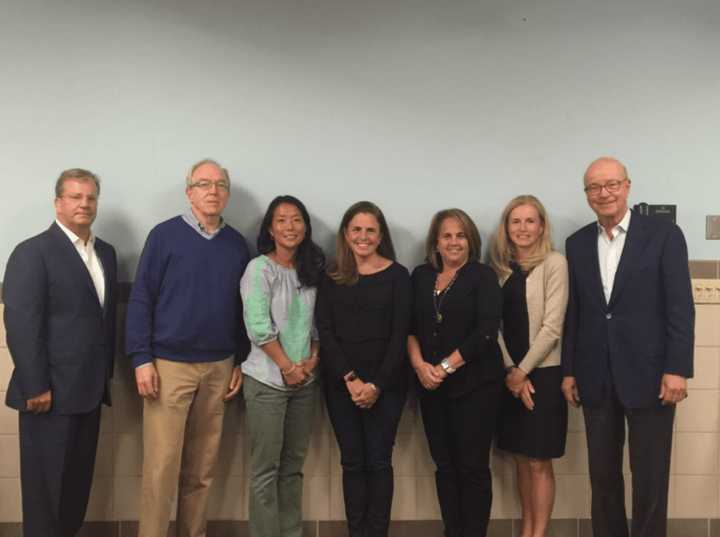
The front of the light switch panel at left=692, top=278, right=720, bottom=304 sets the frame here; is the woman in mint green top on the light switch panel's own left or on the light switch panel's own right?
on the light switch panel's own right

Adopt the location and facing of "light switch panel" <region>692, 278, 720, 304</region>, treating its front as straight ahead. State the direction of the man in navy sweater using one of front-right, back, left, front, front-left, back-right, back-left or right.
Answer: front-right

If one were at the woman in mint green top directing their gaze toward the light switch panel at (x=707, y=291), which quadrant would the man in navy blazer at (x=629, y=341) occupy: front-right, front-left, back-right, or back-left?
front-right

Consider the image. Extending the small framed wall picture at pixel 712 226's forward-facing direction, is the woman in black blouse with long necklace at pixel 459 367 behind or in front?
in front

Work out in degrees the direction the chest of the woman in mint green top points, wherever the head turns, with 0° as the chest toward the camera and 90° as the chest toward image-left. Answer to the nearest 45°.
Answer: approximately 315°

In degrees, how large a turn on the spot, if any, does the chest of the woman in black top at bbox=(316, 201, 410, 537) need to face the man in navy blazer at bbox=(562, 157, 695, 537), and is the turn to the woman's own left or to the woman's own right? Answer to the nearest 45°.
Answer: approximately 90° to the woman's own left

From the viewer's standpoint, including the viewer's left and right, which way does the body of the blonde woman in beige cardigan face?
facing the viewer and to the left of the viewer

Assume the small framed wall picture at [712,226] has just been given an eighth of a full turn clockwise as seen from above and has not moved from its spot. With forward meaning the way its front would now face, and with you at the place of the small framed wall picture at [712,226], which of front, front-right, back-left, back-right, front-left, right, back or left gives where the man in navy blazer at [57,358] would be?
front

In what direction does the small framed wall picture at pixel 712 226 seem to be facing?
toward the camera

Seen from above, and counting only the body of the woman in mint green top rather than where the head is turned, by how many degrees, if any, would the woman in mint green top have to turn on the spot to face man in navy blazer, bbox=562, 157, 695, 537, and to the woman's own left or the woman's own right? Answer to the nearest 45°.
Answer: approximately 45° to the woman's own left

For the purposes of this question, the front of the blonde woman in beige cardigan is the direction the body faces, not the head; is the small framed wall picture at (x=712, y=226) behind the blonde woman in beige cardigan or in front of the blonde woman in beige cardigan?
behind
